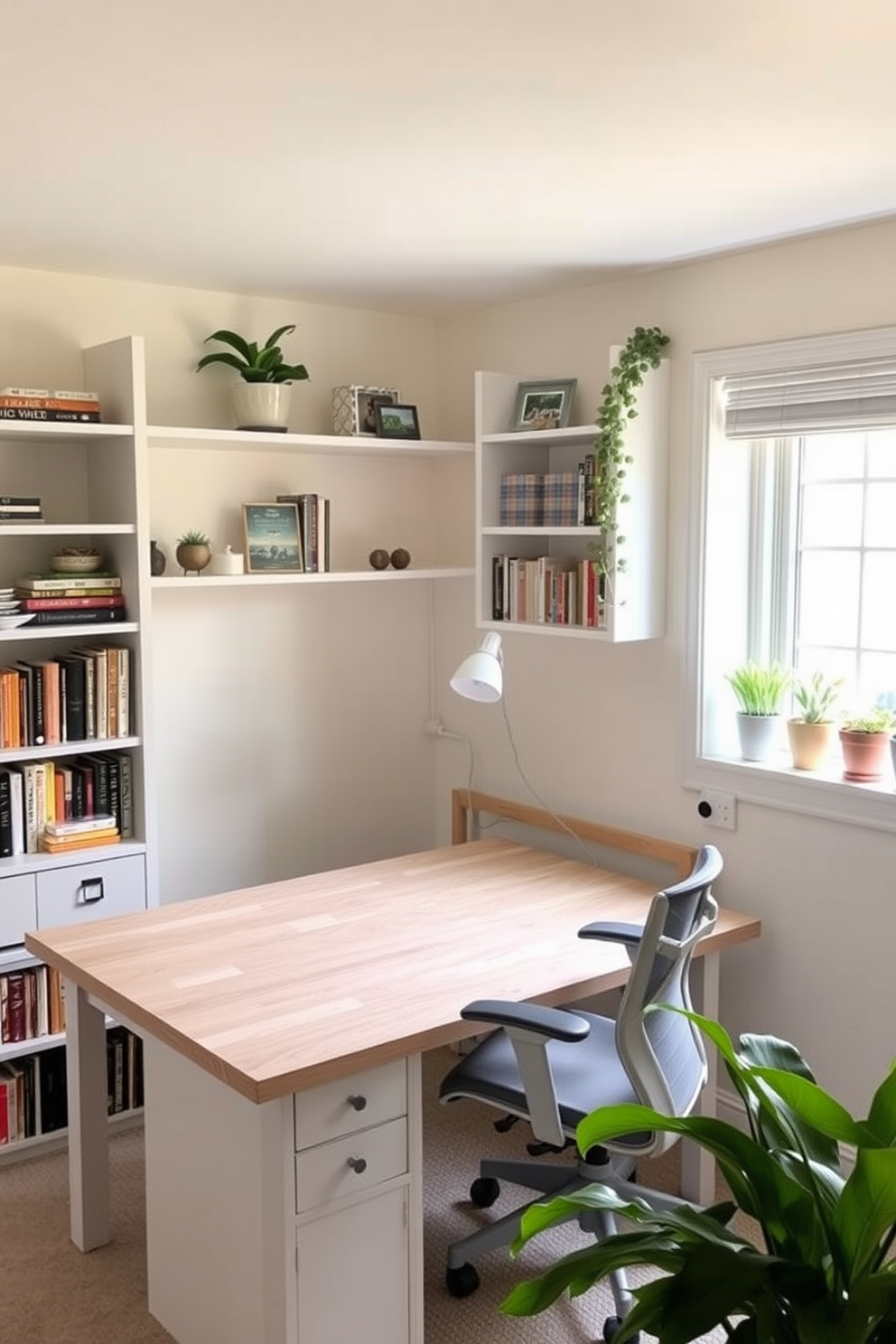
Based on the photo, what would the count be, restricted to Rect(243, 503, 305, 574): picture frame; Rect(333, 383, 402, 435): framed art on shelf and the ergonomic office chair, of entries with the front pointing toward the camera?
2

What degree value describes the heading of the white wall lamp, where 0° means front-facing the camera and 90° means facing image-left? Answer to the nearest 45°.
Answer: approximately 45°

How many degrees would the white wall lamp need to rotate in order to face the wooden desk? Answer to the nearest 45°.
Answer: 0° — it already faces it

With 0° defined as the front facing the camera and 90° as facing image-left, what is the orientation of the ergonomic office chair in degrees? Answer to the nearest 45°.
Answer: approximately 135°

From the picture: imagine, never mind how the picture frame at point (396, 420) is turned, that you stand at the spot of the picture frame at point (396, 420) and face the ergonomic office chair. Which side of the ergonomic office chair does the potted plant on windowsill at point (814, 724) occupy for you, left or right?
left

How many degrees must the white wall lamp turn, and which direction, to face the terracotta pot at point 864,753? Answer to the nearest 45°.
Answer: approximately 135° to its left

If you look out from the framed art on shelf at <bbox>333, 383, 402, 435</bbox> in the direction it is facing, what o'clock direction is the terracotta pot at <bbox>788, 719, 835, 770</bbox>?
The terracotta pot is roughly at 10 o'clock from the framed art on shelf.

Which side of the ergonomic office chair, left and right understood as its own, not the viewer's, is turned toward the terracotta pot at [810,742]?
right

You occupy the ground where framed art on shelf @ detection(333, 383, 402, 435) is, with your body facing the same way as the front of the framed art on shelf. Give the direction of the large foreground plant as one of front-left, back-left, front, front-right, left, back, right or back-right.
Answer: front

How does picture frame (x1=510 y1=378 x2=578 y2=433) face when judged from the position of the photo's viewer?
facing the viewer and to the left of the viewer
